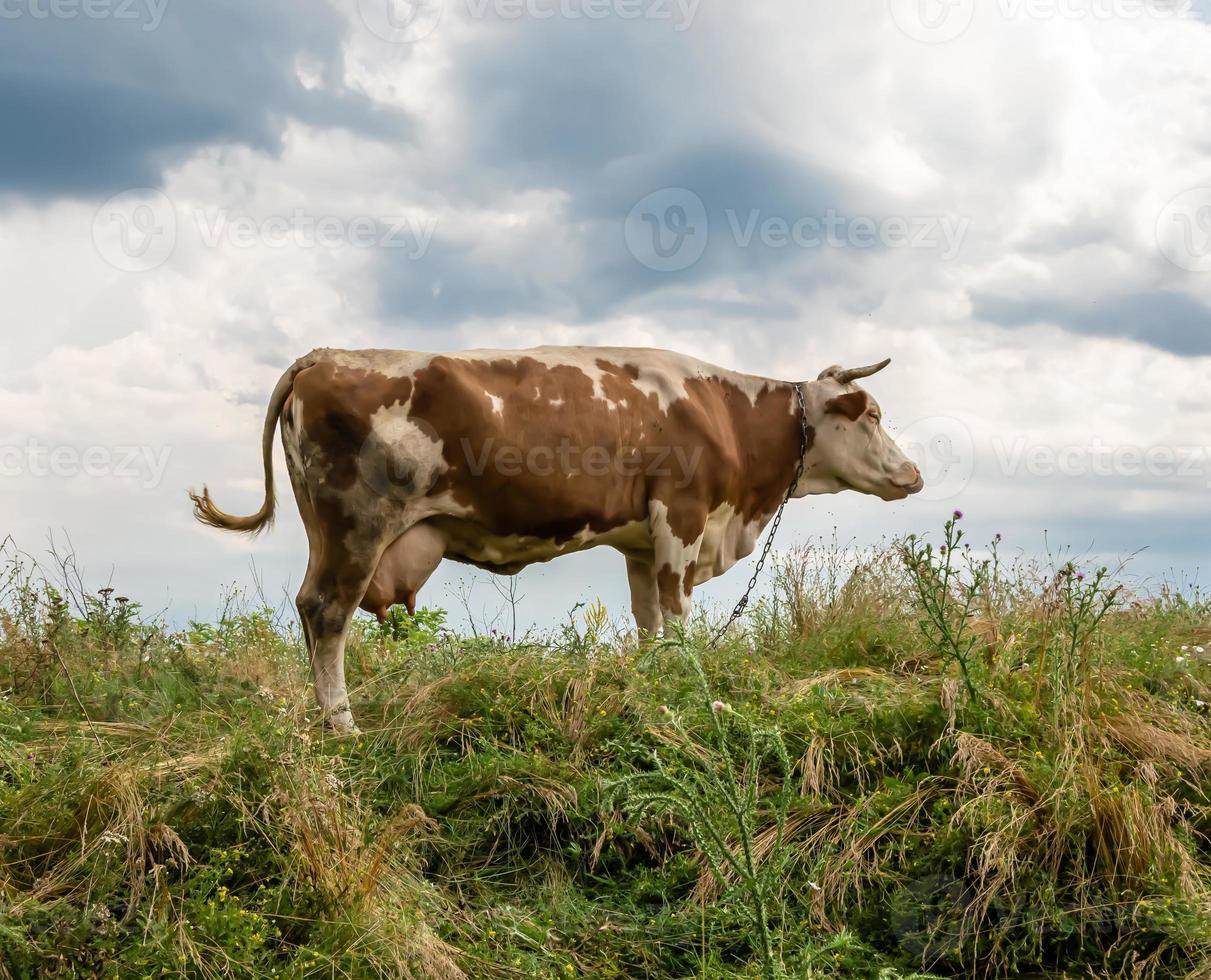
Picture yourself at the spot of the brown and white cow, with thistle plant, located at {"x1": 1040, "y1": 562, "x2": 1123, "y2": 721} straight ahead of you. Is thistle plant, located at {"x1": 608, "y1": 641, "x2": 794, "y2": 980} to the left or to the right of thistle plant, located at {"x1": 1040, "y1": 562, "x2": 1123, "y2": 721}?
right

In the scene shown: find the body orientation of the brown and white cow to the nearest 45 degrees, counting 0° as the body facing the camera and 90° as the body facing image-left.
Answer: approximately 270°

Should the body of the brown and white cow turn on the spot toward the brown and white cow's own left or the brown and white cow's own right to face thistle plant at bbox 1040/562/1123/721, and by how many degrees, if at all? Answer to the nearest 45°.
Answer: approximately 45° to the brown and white cow's own right

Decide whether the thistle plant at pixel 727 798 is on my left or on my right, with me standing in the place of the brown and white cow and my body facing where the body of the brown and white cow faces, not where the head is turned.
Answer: on my right
